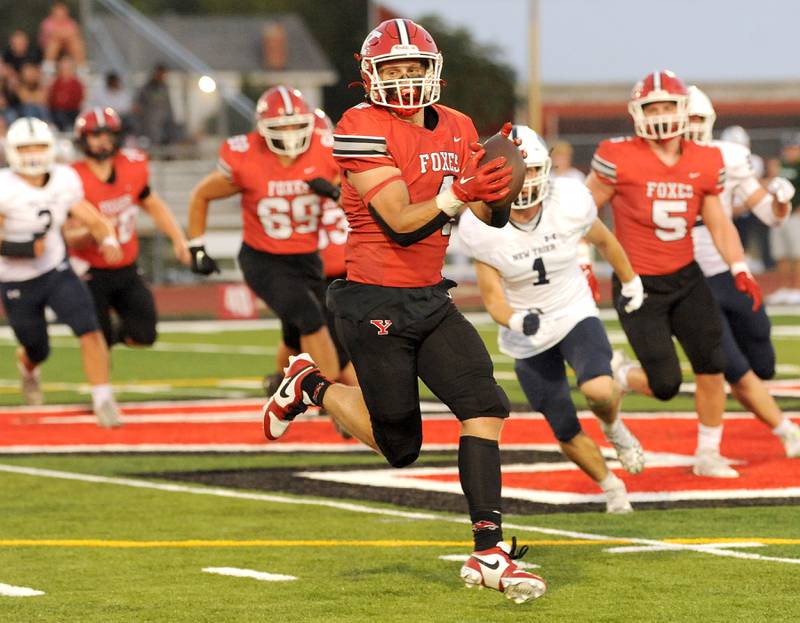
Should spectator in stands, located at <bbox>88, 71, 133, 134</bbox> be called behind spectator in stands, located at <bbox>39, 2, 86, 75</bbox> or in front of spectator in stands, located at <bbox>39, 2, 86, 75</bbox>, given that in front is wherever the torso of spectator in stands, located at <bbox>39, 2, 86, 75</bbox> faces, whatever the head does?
in front

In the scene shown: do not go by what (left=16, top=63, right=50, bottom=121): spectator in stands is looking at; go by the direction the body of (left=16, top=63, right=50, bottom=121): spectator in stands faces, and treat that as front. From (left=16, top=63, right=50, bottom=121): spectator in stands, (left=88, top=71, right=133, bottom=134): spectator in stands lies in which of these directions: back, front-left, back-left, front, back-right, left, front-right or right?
left

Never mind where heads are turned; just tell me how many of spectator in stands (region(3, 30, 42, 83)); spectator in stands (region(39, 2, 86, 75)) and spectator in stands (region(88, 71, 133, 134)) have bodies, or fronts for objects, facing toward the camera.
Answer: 3

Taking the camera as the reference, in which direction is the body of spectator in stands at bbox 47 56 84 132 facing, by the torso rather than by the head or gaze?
toward the camera

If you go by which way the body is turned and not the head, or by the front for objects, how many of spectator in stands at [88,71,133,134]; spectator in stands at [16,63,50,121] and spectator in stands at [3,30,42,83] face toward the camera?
3

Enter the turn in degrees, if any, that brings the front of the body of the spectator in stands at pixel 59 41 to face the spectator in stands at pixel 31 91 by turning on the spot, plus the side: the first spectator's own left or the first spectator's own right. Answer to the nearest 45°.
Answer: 0° — they already face them

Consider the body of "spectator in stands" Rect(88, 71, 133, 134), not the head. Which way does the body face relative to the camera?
toward the camera

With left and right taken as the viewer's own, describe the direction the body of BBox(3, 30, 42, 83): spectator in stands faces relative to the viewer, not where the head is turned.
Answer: facing the viewer

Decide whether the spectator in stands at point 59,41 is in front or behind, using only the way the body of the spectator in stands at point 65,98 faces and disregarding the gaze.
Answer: behind

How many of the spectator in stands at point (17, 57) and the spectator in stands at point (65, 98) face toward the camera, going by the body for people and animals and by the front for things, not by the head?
2

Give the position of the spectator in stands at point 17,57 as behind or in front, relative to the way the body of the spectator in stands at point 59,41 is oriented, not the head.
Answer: in front
